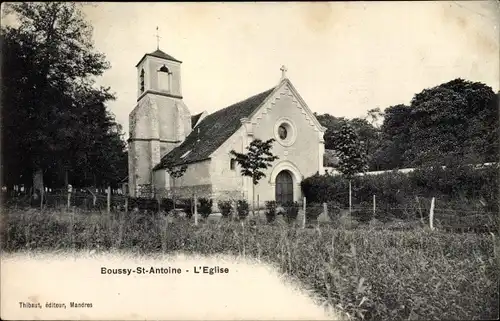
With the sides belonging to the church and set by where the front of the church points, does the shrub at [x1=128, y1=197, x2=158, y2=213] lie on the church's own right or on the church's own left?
on the church's own right

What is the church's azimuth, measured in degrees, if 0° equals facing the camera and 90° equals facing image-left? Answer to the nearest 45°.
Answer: approximately 315°

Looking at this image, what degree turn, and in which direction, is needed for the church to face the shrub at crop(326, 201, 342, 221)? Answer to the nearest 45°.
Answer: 0° — it already faces it

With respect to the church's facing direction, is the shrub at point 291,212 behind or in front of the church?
in front

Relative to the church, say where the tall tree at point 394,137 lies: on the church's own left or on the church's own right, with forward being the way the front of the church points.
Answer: on the church's own left

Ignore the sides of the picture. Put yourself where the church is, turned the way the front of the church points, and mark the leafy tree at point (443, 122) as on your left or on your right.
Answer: on your left
